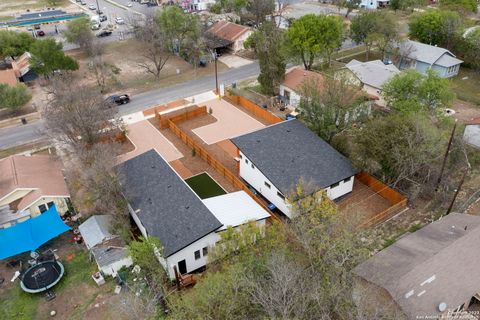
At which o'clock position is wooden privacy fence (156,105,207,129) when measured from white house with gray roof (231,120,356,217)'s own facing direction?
The wooden privacy fence is roughly at 12 o'clock from the white house with gray roof.

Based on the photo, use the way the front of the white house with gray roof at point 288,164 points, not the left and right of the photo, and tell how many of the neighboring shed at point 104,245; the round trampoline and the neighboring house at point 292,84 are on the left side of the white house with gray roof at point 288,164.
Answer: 2

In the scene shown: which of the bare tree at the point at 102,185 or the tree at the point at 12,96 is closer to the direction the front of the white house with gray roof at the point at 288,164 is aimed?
the tree

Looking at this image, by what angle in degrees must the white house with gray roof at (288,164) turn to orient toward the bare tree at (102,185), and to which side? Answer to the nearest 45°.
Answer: approximately 90° to its left

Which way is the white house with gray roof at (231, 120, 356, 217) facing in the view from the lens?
facing away from the viewer and to the left of the viewer

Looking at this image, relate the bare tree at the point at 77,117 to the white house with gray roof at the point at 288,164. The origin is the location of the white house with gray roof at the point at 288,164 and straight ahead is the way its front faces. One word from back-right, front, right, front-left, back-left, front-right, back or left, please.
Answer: front-left

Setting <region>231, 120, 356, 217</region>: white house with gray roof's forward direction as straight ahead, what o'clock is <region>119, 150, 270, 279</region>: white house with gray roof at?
<region>119, 150, 270, 279</region>: white house with gray roof is roughly at 9 o'clock from <region>231, 120, 356, 217</region>: white house with gray roof.

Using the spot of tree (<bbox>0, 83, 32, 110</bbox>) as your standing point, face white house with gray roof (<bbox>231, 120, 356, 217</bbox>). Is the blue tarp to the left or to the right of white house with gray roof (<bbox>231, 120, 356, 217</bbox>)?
right

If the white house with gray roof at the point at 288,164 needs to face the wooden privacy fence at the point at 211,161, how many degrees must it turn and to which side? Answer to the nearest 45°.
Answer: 0° — it already faces it

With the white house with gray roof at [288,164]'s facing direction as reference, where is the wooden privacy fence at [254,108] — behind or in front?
in front

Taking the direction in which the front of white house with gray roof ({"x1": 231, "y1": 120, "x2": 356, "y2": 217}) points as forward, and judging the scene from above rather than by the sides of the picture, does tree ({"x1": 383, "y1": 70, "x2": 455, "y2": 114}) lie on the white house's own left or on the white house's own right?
on the white house's own right

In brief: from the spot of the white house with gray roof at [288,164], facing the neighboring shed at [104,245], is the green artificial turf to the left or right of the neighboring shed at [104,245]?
right
